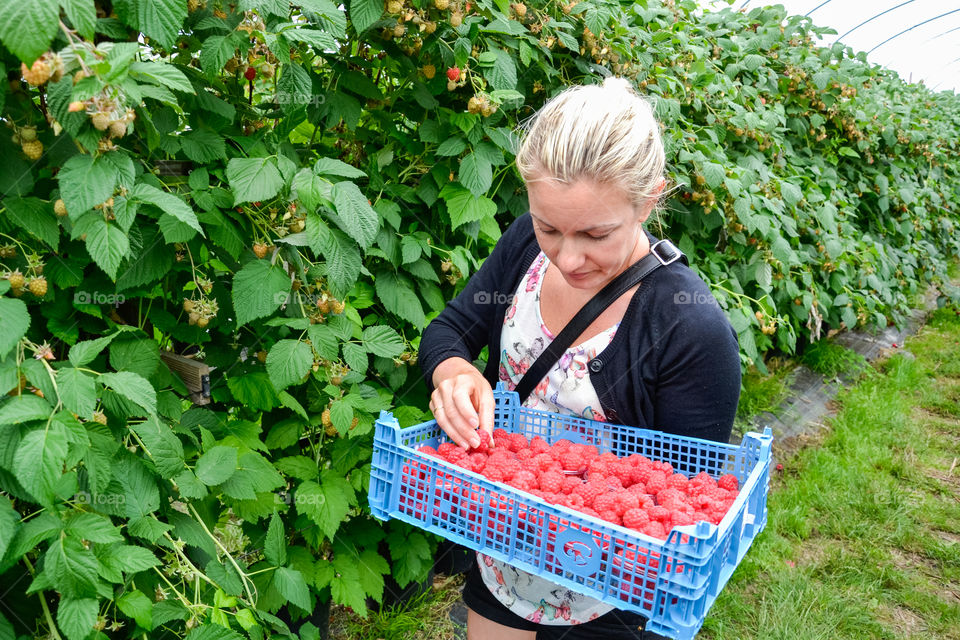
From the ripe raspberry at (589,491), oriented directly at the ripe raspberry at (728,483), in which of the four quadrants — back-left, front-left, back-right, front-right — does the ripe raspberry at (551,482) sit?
back-left

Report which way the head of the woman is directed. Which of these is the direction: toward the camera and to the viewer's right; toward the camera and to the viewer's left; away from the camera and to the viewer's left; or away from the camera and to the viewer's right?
toward the camera and to the viewer's left

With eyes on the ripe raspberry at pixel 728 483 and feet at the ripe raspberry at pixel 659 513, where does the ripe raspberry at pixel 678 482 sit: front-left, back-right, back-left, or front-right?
front-left

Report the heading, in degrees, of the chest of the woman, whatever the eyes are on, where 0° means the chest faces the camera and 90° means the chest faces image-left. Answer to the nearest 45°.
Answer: approximately 45°

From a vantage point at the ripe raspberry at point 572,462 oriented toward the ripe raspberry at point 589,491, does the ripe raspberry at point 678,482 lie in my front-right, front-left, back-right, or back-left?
front-left
